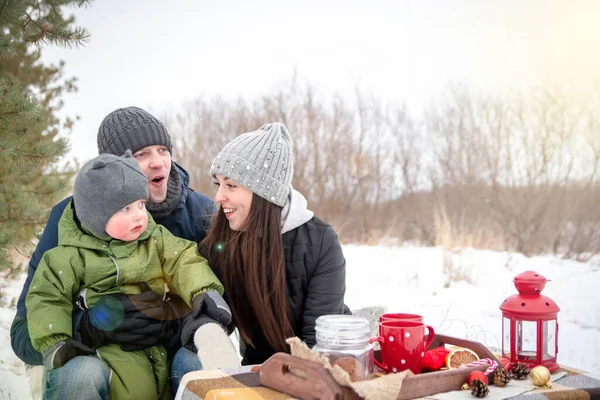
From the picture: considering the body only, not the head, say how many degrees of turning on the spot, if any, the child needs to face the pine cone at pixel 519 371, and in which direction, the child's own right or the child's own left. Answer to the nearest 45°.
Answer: approximately 45° to the child's own left

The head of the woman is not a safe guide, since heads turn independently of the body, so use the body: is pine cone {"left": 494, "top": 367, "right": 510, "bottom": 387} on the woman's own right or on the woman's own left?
on the woman's own left

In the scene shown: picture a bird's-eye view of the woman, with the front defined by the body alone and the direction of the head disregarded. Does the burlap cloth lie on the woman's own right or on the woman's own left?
on the woman's own left

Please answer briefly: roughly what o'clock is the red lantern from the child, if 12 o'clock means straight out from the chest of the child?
The red lantern is roughly at 10 o'clock from the child.

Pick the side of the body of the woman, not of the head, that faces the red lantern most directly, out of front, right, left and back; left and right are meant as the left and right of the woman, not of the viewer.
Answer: left

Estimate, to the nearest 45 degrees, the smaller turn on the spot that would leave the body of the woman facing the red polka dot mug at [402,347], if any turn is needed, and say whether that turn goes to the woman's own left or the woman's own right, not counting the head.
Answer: approximately 90° to the woman's own left

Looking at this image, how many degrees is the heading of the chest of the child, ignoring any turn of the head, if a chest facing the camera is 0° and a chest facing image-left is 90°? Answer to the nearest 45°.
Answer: approximately 0°

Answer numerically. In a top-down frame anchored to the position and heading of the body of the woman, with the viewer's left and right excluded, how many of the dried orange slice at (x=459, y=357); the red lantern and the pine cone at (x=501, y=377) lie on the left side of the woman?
3

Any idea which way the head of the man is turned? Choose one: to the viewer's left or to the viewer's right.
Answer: to the viewer's right

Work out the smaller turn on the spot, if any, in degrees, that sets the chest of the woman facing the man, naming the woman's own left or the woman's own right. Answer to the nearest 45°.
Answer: approximately 90° to the woman's own right

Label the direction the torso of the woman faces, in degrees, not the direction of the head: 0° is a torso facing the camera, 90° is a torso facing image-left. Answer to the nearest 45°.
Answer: approximately 45°
